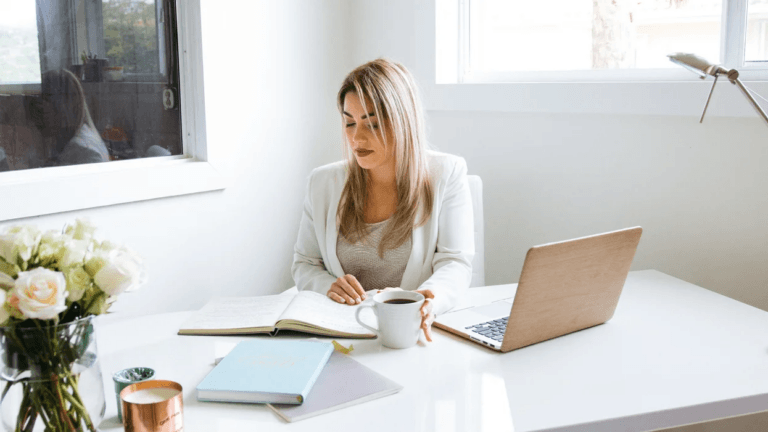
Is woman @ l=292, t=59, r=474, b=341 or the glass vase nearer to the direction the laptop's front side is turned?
the woman

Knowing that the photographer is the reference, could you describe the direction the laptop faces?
facing away from the viewer and to the left of the viewer

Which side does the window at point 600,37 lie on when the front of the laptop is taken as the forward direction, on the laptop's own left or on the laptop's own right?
on the laptop's own right

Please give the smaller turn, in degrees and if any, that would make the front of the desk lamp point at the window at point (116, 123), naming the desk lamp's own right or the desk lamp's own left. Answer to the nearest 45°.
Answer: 0° — it already faces it

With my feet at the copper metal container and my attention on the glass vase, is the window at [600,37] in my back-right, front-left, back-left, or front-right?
back-right

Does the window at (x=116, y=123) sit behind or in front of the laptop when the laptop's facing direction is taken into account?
in front

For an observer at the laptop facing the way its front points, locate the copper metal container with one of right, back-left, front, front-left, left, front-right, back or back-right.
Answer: left

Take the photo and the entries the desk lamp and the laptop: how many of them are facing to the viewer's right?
0

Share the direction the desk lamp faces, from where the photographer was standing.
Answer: facing to the left of the viewer
